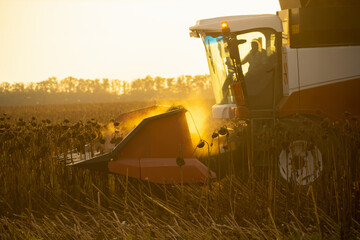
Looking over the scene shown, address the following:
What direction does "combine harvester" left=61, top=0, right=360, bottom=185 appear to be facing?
to the viewer's left
